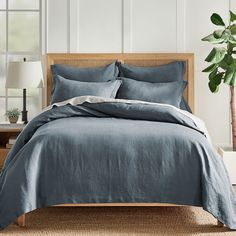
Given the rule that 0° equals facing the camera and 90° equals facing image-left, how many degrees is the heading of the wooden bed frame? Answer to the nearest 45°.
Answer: approximately 0°

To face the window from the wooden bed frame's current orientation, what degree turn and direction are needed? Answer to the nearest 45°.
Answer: approximately 90° to its right

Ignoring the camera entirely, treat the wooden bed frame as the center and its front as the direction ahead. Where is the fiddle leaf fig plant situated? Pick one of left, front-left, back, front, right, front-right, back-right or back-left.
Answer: back-left

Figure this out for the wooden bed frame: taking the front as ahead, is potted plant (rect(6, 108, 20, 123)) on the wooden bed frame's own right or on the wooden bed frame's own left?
on the wooden bed frame's own right

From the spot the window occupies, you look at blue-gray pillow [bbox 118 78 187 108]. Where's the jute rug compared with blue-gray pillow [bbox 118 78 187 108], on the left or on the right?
right
